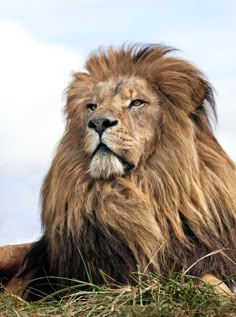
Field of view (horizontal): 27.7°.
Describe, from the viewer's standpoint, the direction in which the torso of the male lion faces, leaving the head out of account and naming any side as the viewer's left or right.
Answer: facing the viewer and to the left of the viewer
